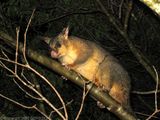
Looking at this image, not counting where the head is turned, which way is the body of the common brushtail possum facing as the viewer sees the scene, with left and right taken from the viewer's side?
facing to the left of the viewer
